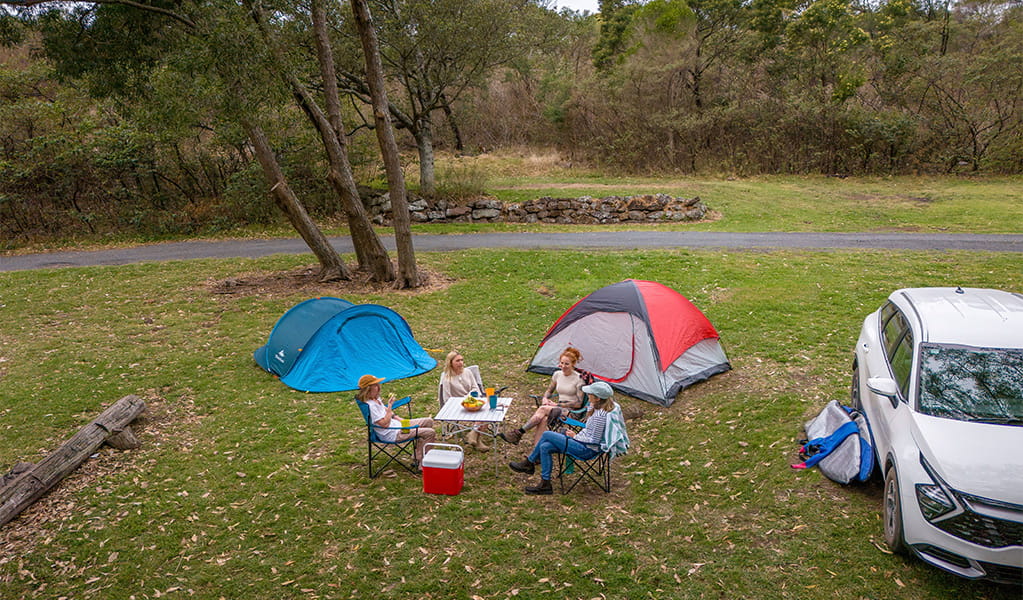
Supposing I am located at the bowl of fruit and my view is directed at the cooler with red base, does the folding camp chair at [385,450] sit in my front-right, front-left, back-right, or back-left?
front-right

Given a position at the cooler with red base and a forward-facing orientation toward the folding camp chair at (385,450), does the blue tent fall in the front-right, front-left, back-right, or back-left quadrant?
front-right

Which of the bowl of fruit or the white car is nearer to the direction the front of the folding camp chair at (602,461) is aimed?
the bowl of fruit

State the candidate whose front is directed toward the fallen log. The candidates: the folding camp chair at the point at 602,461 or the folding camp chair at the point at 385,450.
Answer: the folding camp chair at the point at 602,461

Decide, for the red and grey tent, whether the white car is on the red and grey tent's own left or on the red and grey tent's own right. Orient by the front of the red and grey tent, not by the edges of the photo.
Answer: on the red and grey tent's own left

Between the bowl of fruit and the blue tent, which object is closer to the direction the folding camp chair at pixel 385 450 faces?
the bowl of fruit

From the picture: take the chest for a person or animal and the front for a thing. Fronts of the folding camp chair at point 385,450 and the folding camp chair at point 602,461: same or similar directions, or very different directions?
very different directions

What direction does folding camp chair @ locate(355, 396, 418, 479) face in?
to the viewer's right

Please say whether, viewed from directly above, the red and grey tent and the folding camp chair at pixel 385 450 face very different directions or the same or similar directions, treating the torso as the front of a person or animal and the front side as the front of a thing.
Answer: very different directions

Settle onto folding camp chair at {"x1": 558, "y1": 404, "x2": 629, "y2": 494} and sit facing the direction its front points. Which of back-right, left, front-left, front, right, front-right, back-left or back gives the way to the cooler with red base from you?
front

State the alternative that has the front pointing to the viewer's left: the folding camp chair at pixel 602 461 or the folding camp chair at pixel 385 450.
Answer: the folding camp chair at pixel 602 461

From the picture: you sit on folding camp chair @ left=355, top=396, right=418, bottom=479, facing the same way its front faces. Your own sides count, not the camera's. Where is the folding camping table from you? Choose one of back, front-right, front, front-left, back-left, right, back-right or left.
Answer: front

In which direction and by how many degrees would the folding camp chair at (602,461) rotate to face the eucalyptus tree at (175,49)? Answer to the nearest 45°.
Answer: approximately 45° to its right

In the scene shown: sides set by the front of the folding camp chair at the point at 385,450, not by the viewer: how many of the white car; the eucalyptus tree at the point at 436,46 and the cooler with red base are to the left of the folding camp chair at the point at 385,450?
1

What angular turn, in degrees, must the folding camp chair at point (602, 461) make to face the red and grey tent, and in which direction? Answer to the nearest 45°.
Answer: approximately 90° to its right

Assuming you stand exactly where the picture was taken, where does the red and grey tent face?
facing the viewer and to the left of the viewer

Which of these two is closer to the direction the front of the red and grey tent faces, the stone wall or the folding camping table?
the folding camping table

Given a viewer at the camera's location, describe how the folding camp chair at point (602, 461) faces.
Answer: facing to the left of the viewer

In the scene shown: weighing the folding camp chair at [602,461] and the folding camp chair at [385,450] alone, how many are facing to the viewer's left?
1

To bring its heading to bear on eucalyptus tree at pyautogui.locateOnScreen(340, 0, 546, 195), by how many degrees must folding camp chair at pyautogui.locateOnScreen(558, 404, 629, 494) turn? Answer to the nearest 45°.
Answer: approximately 90° to its right
